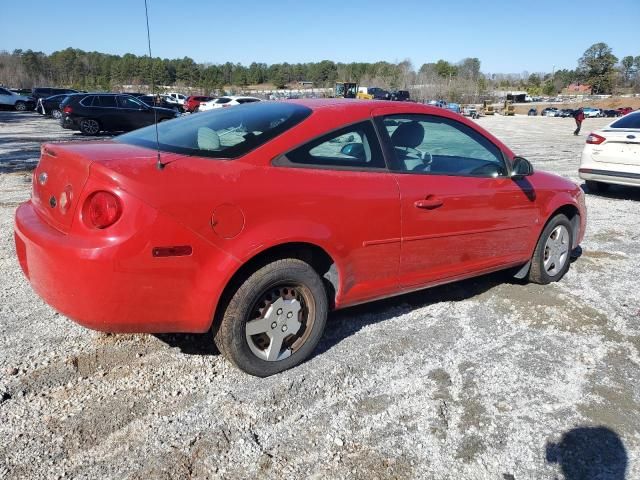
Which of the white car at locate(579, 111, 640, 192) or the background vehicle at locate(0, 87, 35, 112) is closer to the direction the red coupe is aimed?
the white car

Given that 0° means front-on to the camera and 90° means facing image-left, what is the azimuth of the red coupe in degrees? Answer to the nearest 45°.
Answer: approximately 225°

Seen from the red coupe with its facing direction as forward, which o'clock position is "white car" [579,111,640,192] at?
The white car is roughly at 12 o'clock from the red coupe.

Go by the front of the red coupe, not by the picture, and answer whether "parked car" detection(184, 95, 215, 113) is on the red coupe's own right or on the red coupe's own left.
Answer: on the red coupe's own left

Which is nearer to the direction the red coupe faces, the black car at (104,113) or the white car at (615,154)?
the white car

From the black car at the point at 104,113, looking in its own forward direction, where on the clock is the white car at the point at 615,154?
The white car is roughly at 2 o'clock from the black car.

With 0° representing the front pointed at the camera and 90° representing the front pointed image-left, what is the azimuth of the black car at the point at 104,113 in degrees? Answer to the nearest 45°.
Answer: approximately 270°

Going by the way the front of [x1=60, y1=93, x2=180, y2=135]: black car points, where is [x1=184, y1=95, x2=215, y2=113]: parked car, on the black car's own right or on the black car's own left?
on the black car's own left

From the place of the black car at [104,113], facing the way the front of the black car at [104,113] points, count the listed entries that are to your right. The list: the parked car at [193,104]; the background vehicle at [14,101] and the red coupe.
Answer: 1

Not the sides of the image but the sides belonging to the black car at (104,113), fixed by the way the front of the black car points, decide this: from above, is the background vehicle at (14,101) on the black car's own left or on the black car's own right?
on the black car's own left

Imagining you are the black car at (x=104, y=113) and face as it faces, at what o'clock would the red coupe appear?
The red coupe is roughly at 3 o'clock from the black car.
